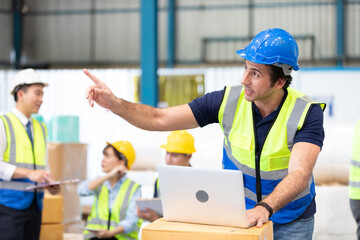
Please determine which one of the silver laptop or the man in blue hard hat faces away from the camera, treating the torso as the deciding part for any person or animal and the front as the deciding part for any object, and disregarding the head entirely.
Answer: the silver laptop

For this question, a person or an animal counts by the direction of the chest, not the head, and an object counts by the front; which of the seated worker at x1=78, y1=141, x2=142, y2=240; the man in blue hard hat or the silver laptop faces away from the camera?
the silver laptop

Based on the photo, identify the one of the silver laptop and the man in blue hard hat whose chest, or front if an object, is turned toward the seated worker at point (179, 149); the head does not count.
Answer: the silver laptop

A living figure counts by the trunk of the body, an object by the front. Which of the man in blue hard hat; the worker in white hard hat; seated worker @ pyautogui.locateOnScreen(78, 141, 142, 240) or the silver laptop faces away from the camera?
the silver laptop

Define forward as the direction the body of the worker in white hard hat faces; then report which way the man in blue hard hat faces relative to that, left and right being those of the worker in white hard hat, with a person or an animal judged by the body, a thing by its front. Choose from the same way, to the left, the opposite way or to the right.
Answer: to the right

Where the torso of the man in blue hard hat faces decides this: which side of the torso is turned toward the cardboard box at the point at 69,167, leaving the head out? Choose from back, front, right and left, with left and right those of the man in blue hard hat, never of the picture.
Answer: right

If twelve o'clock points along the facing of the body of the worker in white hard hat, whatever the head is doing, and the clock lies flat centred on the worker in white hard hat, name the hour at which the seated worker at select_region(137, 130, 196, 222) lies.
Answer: The seated worker is roughly at 11 o'clock from the worker in white hard hat.

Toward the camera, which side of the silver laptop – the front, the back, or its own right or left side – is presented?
back

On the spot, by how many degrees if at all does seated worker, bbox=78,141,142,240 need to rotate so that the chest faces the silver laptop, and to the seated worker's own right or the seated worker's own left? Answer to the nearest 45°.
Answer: approximately 45° to the seated worker's own left

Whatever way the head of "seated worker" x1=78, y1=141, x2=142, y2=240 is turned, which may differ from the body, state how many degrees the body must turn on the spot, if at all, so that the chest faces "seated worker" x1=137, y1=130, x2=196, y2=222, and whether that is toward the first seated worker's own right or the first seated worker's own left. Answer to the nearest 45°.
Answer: approximately 135° to the first seated worker's own left

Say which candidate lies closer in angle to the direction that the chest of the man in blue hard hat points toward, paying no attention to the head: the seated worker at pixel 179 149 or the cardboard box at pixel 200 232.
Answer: the cardboard box

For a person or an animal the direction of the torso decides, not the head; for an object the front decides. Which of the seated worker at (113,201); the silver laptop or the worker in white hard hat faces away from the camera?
the silver laptop

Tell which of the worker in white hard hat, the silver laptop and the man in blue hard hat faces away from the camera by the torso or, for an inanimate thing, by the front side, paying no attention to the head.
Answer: the silver laptop

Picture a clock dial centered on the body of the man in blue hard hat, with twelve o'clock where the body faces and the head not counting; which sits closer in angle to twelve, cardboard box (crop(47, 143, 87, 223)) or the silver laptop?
the silver laptop
